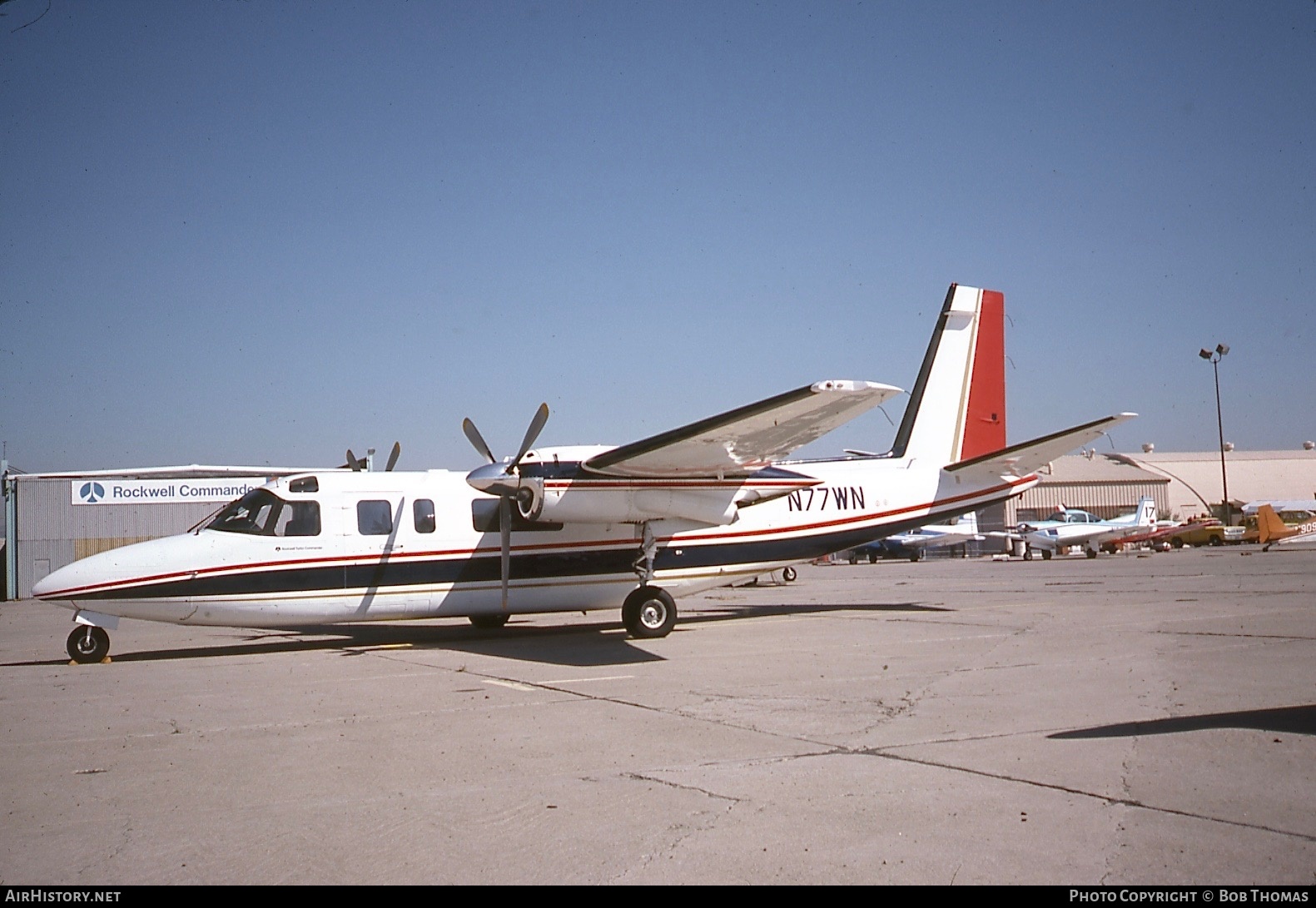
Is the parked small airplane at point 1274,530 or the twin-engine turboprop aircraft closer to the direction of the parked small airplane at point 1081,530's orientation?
the twin-engine turboprop aircraft

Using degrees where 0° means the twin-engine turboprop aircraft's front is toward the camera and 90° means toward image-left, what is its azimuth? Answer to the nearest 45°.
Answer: approximately 45°

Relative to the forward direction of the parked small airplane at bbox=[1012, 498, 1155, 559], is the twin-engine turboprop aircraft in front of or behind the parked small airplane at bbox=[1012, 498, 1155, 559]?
in front

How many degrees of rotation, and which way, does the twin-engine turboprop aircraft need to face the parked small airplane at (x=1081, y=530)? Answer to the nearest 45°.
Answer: approximately 180°

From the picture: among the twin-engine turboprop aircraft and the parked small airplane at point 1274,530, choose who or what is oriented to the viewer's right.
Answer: the parked small airplane

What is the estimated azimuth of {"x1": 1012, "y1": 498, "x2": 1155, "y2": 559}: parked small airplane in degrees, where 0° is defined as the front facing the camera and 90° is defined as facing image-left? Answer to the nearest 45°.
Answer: approximately 45°

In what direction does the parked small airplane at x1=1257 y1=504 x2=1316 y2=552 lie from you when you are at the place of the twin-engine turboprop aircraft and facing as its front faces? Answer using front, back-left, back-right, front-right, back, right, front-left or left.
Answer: back

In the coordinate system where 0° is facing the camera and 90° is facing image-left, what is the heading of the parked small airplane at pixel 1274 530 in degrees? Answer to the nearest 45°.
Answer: approximately 270°

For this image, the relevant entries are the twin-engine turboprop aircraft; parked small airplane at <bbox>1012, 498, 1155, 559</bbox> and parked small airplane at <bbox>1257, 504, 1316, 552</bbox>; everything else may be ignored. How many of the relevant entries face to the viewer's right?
1

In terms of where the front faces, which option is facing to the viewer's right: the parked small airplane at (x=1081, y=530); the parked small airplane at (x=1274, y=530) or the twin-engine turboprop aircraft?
the parked small airplane at (x=1274, y=530)

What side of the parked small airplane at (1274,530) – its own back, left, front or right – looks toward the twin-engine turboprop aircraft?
right
